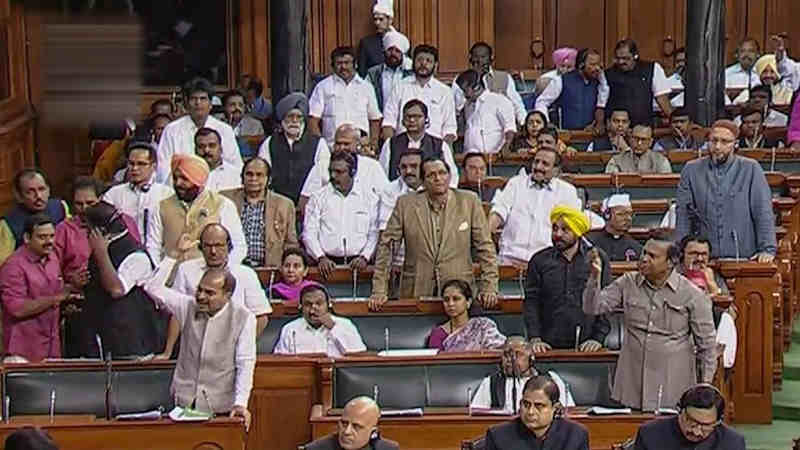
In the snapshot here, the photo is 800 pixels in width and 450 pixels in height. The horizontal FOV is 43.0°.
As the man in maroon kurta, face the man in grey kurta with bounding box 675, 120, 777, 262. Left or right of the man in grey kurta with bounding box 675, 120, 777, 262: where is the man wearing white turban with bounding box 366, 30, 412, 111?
left

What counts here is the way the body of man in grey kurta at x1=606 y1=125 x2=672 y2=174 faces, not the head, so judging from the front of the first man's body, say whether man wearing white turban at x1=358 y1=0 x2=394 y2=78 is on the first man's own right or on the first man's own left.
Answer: on the first man's own right

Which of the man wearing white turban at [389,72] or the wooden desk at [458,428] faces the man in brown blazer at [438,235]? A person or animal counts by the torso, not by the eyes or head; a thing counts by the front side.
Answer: the man wearing white turban

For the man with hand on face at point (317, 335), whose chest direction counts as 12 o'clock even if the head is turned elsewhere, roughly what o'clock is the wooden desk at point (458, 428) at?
The wooden desk is roughly at 11 o'clock from the man with hand on face.

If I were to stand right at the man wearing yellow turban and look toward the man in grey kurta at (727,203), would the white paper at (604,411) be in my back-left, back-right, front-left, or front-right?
back-right

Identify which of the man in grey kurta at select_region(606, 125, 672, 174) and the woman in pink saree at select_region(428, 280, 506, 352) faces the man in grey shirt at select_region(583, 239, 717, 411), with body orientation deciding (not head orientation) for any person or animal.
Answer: the man in grey kurta at select_region(606, 125, 672, 174)

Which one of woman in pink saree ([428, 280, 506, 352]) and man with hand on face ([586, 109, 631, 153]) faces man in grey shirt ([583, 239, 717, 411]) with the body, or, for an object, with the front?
the man with hand on face
